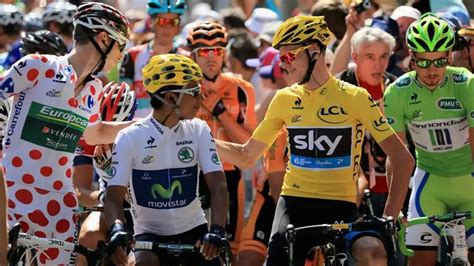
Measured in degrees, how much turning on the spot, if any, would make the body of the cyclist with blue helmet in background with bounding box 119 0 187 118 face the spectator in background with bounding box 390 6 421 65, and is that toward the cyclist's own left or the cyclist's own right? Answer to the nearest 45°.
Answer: approximately 90° to the cyclist's own left

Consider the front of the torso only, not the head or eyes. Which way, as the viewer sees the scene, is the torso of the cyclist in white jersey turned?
toward the camera

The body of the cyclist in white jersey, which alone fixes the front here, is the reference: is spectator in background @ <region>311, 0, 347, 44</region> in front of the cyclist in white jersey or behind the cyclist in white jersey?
behind

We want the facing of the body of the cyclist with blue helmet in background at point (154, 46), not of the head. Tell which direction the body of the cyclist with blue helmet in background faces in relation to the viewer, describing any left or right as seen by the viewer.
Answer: facing the viewer

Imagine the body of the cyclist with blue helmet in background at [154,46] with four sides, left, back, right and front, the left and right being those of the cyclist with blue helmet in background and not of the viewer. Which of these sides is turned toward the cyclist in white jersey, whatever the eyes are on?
front

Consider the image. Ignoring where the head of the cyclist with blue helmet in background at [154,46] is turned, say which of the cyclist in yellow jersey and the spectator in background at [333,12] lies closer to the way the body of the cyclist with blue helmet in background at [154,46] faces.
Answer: the cyclist in yellow jersey

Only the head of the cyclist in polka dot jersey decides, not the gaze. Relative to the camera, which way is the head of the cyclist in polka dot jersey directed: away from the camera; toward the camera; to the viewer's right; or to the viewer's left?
to the viewer's right

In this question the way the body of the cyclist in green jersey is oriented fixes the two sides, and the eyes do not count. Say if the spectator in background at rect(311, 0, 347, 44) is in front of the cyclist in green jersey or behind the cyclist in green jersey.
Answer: behind

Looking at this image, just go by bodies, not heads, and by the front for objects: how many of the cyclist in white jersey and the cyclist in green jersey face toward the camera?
2
